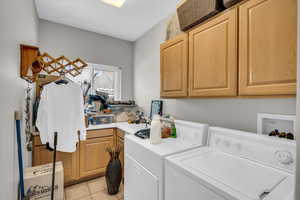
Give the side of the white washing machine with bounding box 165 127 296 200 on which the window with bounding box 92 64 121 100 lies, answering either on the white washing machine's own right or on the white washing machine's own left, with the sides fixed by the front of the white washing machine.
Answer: on the white washing machine's own right

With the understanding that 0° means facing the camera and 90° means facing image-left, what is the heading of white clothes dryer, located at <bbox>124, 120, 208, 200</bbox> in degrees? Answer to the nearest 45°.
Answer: approximately 45°

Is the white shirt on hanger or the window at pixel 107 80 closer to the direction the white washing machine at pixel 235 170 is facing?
the white shirt on hanger

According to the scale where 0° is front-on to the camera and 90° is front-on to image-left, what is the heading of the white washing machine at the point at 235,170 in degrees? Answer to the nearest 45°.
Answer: approximately 45°

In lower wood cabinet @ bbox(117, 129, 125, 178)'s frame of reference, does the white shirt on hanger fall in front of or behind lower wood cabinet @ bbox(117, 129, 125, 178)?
in front

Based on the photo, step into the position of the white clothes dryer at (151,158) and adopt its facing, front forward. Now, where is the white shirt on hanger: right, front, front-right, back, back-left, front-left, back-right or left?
front-right

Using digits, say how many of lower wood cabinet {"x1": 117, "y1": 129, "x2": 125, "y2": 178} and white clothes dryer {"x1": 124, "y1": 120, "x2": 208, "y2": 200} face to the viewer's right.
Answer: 0

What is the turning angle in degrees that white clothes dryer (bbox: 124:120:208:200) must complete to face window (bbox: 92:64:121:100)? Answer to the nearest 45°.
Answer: approximately 90° to its right
